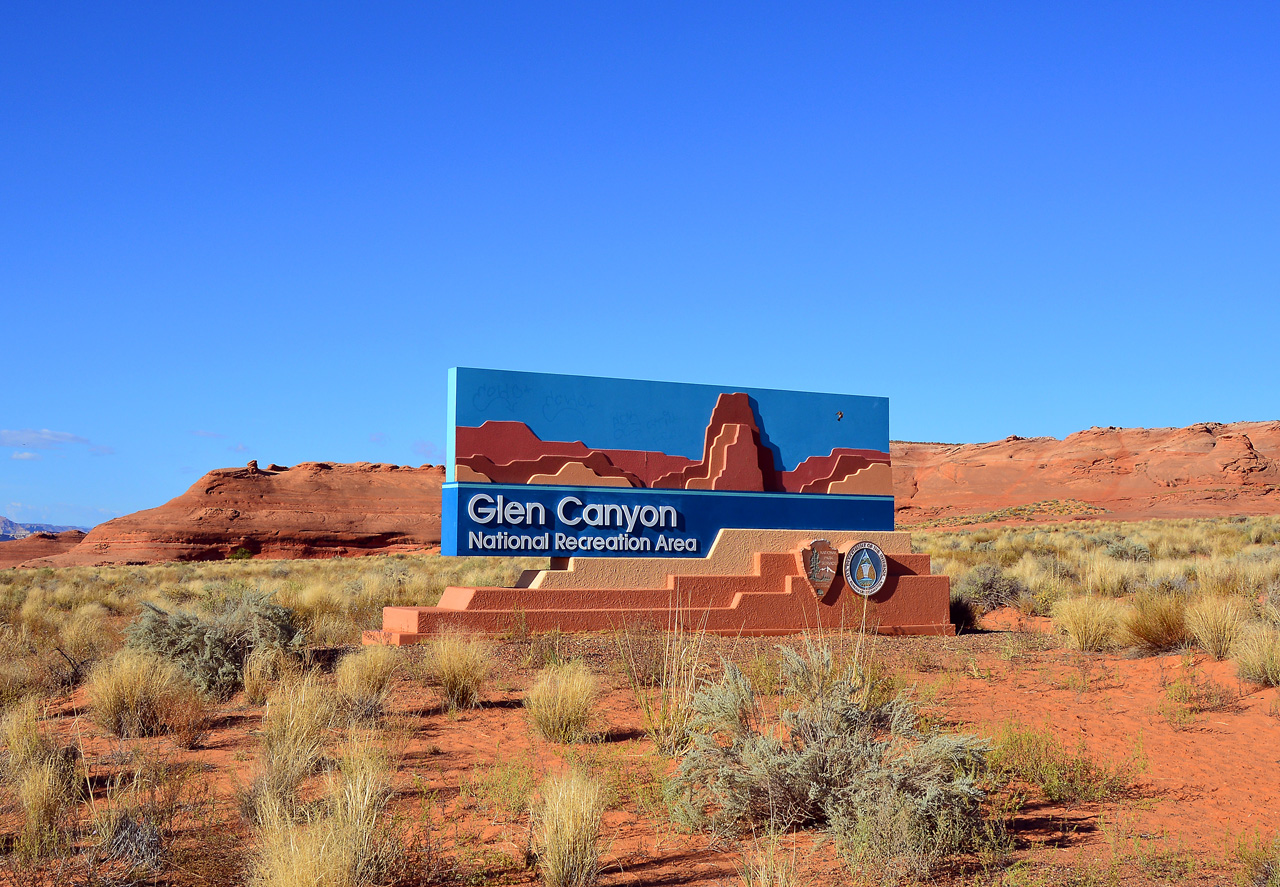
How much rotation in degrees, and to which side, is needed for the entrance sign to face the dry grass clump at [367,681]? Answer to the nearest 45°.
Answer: approximately 90° to its right

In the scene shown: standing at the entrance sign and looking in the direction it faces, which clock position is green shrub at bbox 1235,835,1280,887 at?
The green shrub is roughly at 1 o'clock from the entrance sign.

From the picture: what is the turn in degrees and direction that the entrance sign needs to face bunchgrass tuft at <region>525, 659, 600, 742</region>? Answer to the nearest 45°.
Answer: approximately 45° to its right

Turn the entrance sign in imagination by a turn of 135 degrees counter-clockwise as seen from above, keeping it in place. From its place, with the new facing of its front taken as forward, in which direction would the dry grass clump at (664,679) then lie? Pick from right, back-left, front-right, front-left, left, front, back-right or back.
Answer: back

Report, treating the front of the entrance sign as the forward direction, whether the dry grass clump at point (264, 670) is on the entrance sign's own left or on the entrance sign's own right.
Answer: on the entrance sign's own right

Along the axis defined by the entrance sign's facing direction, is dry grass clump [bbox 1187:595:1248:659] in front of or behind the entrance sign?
in front

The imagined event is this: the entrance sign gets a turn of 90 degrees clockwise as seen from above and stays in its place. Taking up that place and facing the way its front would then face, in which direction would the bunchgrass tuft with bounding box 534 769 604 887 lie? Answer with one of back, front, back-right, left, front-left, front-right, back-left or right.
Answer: front-left

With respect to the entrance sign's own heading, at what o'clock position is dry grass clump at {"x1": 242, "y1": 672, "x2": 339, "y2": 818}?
The dry grass clump is roughly at 2 o'clock from the entrance sign.

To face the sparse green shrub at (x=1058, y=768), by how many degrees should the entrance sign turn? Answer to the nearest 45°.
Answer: approximately 45° to its right

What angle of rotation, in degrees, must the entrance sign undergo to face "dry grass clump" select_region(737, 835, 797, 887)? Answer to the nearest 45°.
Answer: approximately 45° to its right

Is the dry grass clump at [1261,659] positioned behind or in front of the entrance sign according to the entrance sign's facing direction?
in front

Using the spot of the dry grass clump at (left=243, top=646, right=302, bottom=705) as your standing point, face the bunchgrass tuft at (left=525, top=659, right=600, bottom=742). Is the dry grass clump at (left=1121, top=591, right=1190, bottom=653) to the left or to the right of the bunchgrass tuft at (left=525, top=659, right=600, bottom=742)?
left

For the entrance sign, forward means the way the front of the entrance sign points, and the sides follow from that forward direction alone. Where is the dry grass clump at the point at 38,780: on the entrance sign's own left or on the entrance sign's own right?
on the entrance sign's own right
